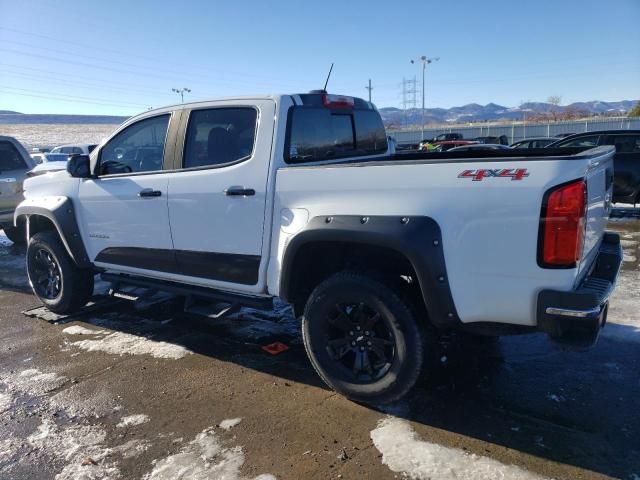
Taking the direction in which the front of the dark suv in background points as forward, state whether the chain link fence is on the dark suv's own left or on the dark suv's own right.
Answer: on the dark suv's own right

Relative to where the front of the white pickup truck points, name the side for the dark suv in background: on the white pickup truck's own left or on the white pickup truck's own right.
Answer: on the white pickup truck's own right

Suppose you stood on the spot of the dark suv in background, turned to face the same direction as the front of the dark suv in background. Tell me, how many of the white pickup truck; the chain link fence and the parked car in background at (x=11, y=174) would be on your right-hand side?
1

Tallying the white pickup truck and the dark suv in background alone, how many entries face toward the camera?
0

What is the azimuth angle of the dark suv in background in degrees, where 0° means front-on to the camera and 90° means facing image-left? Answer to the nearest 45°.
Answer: approximately 90°

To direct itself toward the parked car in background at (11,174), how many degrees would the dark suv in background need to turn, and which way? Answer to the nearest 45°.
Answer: approximately 45° to its left

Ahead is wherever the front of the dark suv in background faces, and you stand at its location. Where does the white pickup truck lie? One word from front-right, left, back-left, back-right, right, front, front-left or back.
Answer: left

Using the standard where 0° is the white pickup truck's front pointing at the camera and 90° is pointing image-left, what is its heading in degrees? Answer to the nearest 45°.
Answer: approximately 135°

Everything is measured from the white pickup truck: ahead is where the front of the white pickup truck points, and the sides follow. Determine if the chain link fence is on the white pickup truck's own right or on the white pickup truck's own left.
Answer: on the white pickup truck's own right

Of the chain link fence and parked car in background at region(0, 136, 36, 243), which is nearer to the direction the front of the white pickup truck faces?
the parked car in background

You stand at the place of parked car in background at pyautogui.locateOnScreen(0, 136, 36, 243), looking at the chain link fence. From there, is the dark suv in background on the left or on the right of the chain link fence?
right
